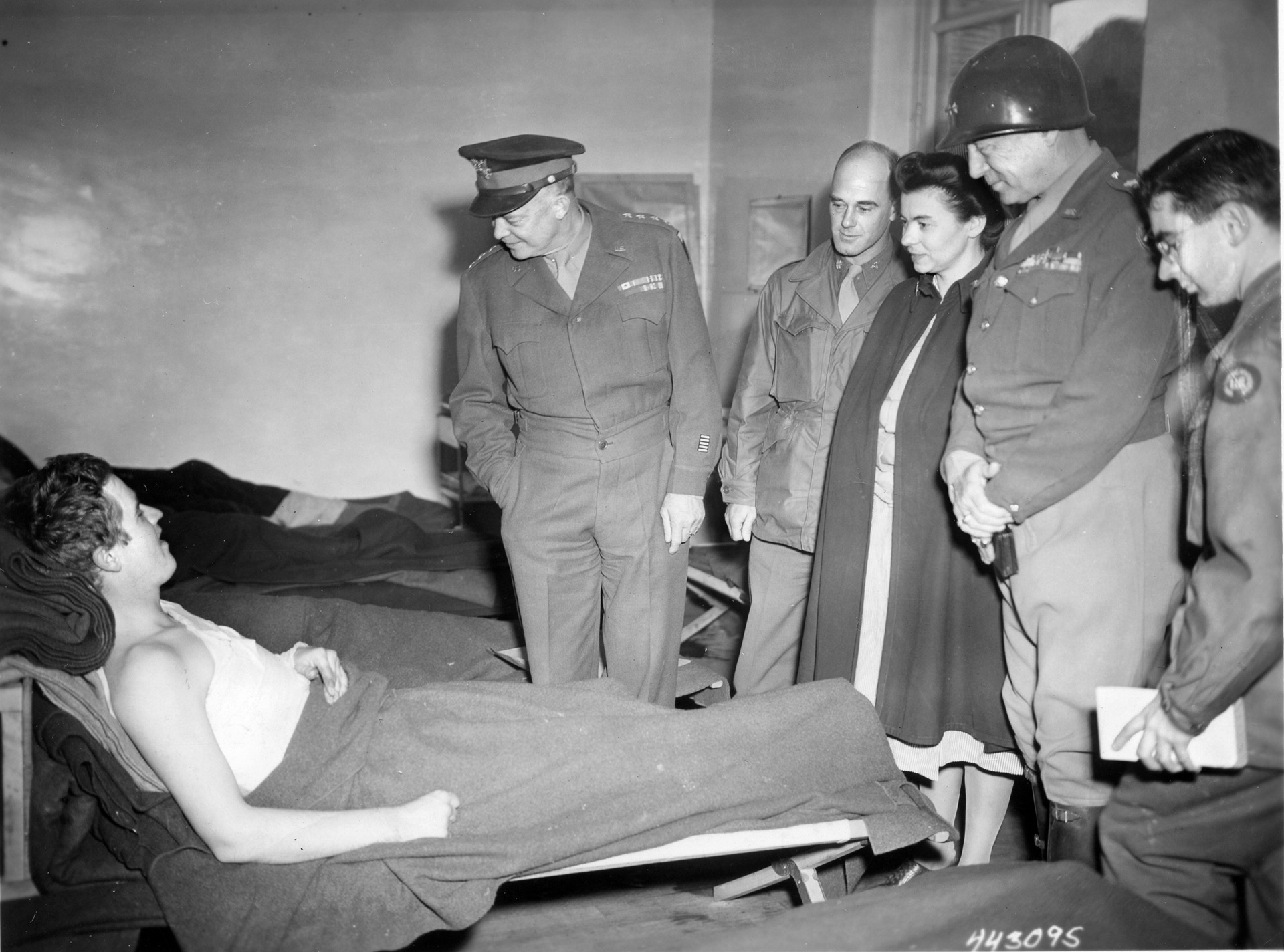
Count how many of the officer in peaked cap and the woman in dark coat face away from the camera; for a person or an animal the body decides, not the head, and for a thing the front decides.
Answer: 0

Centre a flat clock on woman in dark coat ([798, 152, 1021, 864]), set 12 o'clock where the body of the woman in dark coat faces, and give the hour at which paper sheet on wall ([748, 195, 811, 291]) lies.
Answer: The paper sheet on wall is roughly at 4 o'clock from the woman in dark coat.

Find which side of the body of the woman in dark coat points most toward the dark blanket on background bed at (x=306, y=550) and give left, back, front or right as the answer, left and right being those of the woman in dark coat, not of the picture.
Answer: right

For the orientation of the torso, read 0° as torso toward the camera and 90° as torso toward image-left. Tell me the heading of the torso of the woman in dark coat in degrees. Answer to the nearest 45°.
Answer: approximately 45°

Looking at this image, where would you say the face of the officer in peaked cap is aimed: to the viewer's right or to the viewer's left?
to the viewer's left

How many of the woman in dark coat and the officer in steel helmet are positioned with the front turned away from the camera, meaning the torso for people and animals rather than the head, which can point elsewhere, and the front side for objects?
0

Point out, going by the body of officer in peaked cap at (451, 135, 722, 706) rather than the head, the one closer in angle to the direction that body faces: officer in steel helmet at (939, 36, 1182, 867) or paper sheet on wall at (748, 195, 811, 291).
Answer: the officer in steel helmet

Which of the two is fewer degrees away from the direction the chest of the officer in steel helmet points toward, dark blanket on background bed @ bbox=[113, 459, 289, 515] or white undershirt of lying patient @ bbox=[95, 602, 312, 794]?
the white undershirt of lying patient

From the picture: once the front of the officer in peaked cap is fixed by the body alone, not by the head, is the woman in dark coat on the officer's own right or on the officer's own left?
on the officer's own left

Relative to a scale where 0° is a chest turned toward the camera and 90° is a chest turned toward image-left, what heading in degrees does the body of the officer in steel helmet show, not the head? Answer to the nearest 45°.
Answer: approximately 45°

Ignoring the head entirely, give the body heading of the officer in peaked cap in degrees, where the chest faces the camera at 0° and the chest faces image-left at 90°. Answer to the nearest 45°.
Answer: approximately 0°
